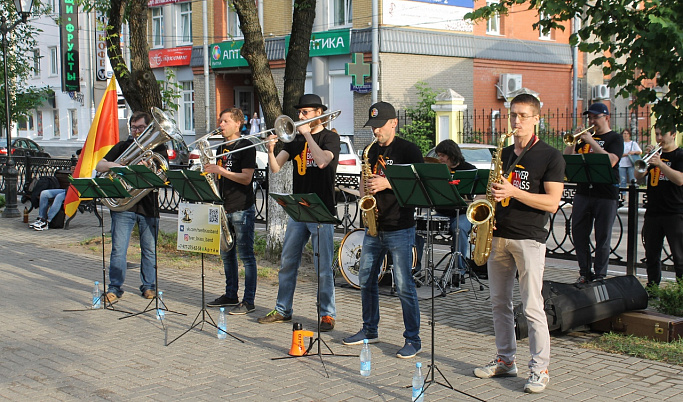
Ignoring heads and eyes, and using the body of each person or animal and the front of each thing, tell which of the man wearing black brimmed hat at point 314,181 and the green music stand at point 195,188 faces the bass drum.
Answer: the green music stand

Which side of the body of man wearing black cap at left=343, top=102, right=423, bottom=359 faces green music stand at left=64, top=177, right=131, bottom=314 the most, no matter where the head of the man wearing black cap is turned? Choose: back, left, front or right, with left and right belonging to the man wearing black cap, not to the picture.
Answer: right

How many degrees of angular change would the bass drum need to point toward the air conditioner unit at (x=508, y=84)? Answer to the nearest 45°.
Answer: approximately 135° to its right

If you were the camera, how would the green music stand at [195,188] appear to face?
facing away from the viewer and to the right of the viewer

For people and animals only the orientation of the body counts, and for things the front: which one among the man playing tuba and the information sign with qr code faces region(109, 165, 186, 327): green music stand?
the man playing tuba

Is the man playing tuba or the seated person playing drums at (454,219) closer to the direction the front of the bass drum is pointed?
the man playing tuba

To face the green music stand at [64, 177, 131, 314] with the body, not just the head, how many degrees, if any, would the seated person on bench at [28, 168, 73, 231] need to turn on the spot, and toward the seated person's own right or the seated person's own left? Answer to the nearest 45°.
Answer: approximately 45° to the seated person's own left

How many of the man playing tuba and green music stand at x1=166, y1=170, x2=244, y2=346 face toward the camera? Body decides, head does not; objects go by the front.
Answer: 1

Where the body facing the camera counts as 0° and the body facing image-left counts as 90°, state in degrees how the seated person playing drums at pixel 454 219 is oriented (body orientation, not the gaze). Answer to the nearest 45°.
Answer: approximately 45°
